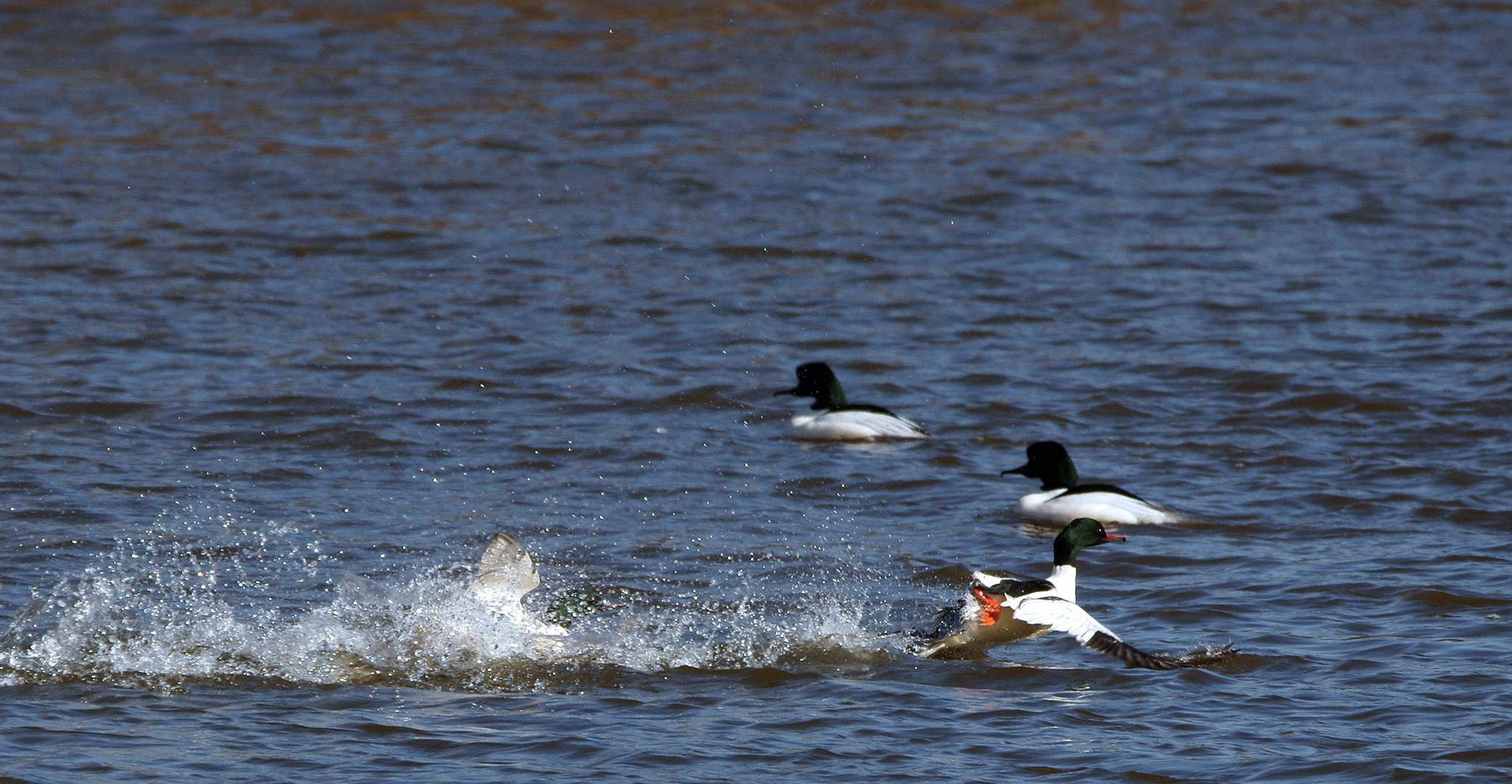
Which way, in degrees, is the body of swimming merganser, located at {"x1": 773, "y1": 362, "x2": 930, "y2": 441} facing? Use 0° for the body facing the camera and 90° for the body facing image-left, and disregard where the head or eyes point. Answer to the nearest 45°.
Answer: approximately 90°

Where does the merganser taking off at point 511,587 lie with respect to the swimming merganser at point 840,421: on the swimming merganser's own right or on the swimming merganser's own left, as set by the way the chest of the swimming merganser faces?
on the swimming merganser's own left

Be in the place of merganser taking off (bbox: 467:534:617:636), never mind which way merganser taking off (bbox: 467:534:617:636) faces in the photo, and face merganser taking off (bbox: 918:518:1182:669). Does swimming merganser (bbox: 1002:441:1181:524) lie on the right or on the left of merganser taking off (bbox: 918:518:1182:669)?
left

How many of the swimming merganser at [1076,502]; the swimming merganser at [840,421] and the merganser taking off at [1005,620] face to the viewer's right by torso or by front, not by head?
1

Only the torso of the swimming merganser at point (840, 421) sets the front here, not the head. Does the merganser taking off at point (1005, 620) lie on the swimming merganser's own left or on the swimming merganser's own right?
on the swimming merganser's own left

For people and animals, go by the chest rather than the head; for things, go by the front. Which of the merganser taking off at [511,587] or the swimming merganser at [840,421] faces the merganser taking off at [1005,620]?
the merganser taking off at [511,587]

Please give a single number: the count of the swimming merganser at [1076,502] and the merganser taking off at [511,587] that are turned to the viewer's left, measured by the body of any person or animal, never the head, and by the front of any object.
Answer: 1

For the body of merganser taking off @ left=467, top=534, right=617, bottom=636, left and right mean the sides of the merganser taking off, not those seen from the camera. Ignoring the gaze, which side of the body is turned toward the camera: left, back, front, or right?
right

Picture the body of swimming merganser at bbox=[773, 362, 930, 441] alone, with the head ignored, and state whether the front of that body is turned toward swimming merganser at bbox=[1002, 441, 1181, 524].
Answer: no

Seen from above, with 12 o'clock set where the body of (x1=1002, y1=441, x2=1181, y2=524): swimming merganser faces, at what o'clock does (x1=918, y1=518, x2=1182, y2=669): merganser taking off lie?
The merganser taking off is roughly at 9 o'clock from the swimming merganser.

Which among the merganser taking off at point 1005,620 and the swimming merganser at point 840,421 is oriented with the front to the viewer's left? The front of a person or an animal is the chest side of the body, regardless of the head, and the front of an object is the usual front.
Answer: the swimming merganser

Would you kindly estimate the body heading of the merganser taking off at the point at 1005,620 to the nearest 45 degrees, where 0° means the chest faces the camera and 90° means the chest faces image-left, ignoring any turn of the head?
approximately 270°

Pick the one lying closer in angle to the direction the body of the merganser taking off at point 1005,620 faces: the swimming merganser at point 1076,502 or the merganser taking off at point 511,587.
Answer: the swimming merganser

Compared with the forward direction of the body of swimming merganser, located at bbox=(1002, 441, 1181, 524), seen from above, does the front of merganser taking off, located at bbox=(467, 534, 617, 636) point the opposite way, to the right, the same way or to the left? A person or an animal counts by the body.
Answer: the opposite way

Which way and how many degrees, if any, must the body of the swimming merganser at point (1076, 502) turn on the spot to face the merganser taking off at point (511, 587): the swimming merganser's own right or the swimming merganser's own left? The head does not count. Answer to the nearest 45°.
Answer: approximately 45° to the swimming merganser's own left

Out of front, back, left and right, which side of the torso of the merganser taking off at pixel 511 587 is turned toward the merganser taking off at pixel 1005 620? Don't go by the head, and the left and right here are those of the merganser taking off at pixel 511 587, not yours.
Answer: front

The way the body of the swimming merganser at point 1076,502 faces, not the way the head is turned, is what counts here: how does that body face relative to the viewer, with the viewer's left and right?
facing to the left of the viewer

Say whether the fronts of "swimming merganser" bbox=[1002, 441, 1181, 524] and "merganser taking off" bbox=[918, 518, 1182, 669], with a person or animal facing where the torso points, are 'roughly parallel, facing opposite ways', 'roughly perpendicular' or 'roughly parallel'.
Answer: roughly parallel, facing opposite ways
